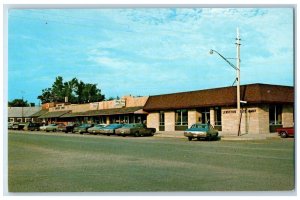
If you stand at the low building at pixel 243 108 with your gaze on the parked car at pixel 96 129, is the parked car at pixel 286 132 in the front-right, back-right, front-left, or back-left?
back-left

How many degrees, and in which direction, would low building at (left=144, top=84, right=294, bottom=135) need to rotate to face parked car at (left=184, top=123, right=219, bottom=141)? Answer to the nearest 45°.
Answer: approximately 45° to its left

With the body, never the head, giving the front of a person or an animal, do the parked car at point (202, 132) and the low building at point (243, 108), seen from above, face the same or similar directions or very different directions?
very different directions

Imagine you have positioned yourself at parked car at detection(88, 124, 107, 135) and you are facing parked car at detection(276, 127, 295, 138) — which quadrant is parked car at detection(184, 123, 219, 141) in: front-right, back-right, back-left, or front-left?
front-right

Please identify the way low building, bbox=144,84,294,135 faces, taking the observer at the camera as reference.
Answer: facing the viewer and to the left of the viewer

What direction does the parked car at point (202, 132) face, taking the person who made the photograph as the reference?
facing away from the viewer and to the right of the viewer
